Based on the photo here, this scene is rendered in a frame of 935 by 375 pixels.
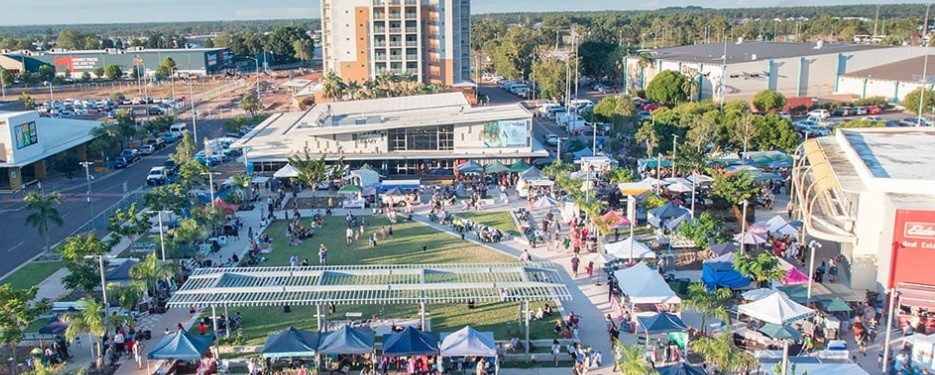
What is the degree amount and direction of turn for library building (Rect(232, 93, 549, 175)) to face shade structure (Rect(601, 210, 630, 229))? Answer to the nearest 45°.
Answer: approximately 45° to its left

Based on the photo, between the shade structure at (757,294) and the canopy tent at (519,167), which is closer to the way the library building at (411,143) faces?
the shade structure

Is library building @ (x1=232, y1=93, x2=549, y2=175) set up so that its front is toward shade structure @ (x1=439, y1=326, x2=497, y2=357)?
yes

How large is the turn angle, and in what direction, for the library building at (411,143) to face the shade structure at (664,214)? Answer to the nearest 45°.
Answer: approximately 45° to its left

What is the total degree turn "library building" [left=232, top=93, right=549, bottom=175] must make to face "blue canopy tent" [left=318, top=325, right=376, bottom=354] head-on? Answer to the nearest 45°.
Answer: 0° — it already faces it

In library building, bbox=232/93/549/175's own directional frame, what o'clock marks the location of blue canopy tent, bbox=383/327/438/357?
The blue canopy tent is roughly at 12 o'clock from the library building.

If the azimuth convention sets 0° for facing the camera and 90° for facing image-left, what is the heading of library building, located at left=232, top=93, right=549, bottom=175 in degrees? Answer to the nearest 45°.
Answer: approximately 0°
